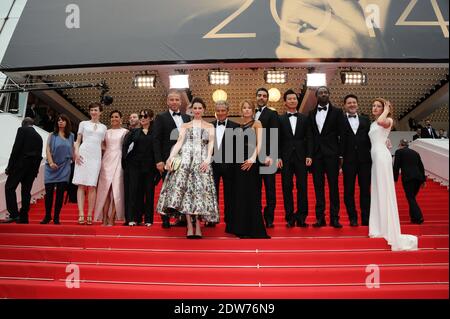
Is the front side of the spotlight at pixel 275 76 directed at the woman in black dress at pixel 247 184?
yes

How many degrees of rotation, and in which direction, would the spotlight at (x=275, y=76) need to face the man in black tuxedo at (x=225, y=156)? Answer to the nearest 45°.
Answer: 0° — it already faces them

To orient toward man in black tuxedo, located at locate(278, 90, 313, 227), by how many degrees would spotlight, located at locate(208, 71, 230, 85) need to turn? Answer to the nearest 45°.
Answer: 0° — it already faces them

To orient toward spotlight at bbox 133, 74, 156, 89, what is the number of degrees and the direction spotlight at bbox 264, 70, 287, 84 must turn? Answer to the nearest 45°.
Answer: approximately 90° to its right

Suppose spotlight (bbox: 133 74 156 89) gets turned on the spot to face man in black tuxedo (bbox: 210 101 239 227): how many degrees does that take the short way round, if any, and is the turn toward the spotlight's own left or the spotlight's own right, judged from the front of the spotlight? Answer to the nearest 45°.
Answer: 0° — it already faces them

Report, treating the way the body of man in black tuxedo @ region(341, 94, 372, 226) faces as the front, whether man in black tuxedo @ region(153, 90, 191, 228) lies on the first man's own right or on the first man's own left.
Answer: on the first man's own right
